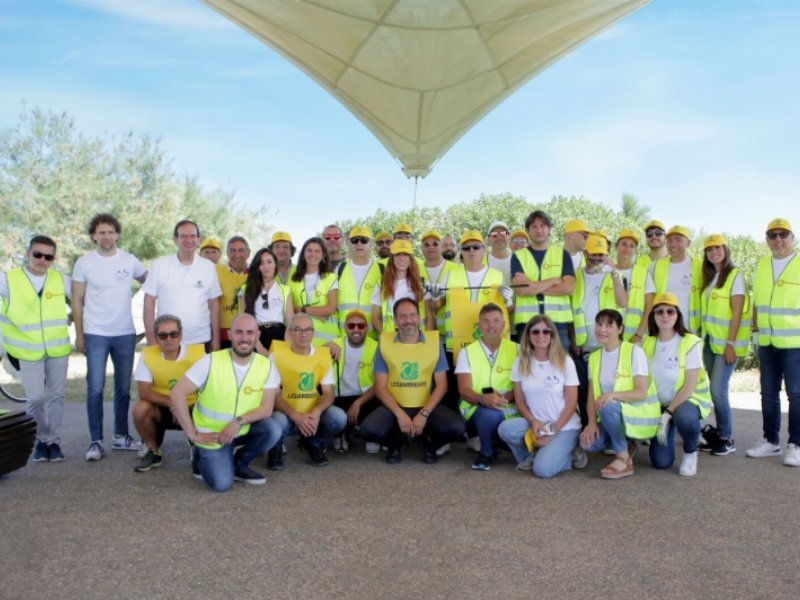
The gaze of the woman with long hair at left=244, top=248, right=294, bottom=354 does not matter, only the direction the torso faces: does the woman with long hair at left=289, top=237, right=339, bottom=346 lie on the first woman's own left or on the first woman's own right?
on the first woman's own left

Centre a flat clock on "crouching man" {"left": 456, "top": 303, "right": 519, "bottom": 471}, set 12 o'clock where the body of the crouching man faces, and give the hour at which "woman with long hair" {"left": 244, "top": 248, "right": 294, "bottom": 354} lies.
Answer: The woman with long hair is roughly at 3 o'clock from the crouching man.

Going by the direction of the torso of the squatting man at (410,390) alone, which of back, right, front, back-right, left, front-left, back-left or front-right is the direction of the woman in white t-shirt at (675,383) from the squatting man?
left

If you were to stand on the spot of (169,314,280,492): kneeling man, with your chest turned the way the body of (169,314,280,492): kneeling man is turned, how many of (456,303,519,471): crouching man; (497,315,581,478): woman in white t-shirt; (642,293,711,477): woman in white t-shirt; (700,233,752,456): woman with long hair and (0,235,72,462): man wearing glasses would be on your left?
4

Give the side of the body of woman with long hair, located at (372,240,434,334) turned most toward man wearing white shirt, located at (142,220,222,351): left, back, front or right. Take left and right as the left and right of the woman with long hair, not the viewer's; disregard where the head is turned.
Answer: right

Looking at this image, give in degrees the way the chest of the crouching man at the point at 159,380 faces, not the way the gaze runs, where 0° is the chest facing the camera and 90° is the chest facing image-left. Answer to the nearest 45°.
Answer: approximately 0°
